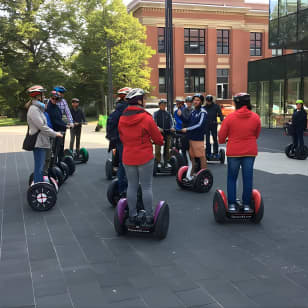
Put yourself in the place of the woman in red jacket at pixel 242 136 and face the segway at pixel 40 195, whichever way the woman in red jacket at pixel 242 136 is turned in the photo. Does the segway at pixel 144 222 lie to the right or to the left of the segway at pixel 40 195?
left

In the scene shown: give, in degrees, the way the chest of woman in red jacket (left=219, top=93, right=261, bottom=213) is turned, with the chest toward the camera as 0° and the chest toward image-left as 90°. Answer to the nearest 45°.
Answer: approximately 180°

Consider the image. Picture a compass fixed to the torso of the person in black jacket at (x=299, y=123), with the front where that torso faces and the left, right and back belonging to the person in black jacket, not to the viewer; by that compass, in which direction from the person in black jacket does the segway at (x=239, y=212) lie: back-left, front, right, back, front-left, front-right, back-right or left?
front

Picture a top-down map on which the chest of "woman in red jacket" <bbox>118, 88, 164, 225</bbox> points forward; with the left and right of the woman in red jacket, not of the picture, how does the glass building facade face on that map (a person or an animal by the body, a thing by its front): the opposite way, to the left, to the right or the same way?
the opposite way

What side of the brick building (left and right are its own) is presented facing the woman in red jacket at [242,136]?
front

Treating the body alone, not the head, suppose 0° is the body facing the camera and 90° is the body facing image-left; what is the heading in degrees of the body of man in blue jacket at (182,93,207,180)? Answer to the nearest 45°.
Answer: approximately 45°

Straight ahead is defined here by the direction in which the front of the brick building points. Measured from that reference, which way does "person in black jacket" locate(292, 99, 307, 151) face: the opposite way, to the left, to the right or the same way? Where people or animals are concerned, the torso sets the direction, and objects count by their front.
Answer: the same way

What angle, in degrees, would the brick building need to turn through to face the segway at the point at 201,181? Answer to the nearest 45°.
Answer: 0° — it already faces it

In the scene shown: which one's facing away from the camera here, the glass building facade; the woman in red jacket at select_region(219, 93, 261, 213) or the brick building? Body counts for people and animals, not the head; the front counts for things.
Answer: the woman in red jacket

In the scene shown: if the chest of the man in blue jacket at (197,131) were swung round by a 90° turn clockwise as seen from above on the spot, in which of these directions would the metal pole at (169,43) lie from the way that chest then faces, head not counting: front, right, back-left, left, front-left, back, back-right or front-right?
front-right

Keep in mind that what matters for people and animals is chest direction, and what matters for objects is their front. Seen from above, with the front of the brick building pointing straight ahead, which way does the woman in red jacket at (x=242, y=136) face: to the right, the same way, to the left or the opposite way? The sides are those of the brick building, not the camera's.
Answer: the opposite way

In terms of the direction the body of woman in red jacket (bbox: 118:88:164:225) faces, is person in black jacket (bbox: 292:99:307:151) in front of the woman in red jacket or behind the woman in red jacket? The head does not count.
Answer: in front

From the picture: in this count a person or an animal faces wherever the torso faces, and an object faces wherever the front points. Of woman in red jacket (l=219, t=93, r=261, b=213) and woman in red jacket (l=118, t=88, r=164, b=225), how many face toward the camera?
0

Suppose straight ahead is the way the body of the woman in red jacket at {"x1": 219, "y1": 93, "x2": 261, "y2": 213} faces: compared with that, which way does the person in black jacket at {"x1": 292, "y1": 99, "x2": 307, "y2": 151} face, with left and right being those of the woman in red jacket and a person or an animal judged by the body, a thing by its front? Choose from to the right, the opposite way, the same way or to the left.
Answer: the opposite way

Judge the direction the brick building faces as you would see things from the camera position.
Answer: facing the viewer

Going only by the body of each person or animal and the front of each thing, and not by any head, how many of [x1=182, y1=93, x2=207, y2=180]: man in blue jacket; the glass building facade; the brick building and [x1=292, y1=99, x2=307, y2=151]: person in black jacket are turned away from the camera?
0

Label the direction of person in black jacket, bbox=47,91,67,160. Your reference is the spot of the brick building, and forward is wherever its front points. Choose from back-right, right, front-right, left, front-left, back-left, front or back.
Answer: front

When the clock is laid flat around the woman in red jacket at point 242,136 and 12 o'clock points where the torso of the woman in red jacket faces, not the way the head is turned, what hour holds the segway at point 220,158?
The segway is roughly at 12 o'clock from the woman in red jacket.
